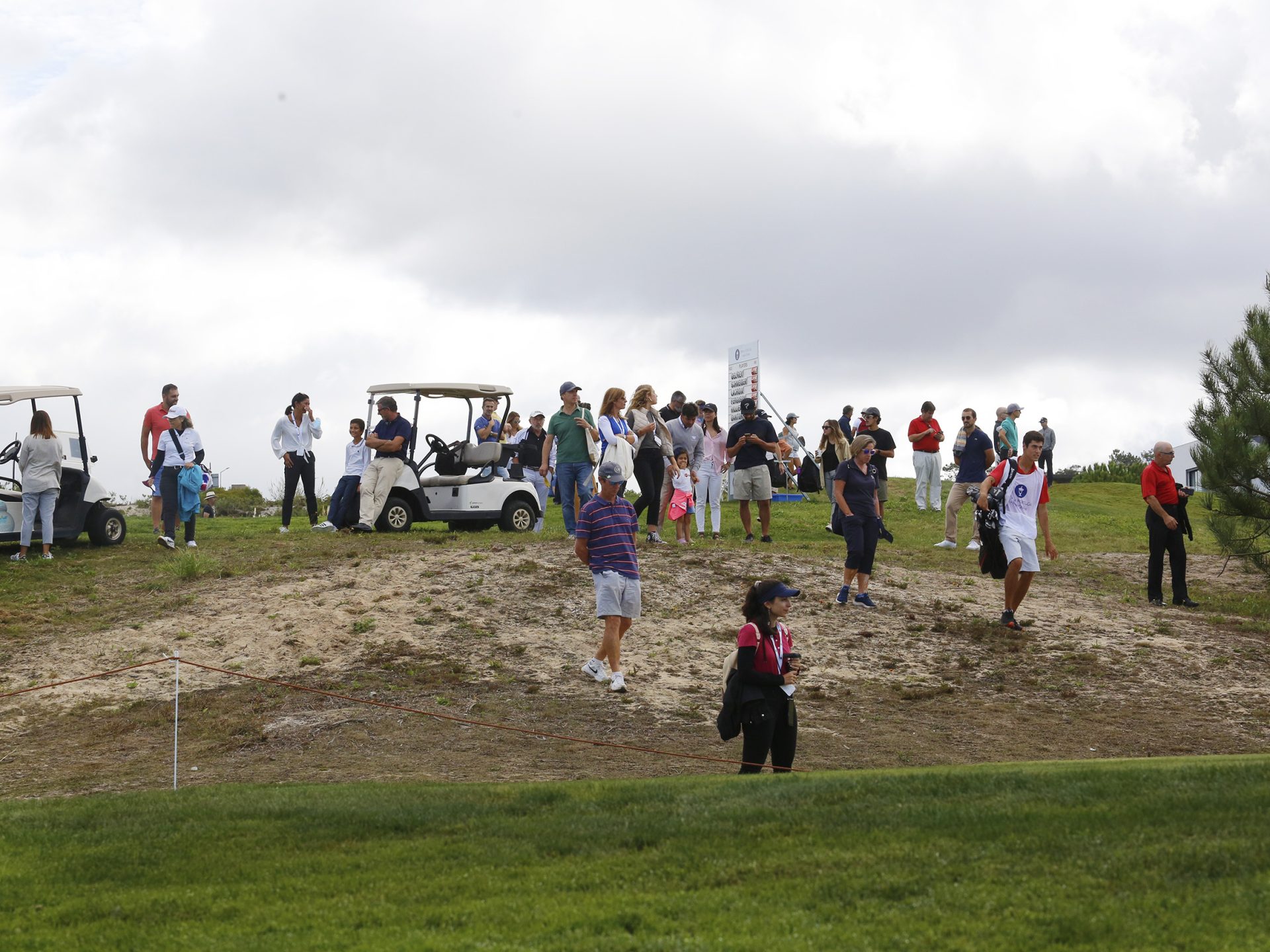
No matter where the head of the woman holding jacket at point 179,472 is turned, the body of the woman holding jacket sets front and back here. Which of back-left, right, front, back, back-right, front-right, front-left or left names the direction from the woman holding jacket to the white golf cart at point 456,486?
left

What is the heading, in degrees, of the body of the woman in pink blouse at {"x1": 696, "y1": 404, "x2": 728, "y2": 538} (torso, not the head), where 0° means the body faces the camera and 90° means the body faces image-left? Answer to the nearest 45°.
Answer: approximately 0°

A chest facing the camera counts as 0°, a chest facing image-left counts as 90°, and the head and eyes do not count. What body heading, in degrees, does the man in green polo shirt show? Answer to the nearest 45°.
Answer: approximately 0°

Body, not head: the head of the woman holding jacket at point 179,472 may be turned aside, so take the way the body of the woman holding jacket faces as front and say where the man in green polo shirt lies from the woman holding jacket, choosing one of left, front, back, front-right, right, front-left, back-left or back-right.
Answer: front-left

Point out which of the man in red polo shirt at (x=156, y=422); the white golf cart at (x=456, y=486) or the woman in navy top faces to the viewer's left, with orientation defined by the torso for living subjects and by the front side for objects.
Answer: the white golf cart

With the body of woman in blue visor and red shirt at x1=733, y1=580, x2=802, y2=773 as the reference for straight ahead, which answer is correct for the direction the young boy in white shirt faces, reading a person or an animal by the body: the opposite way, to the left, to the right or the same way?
to the right

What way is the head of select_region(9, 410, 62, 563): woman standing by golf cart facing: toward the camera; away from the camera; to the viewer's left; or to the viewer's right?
away from the camera

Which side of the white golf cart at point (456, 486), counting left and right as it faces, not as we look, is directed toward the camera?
left

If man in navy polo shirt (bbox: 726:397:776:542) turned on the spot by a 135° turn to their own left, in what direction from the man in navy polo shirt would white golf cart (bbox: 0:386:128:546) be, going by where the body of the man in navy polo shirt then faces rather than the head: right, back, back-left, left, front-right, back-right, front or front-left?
back-left

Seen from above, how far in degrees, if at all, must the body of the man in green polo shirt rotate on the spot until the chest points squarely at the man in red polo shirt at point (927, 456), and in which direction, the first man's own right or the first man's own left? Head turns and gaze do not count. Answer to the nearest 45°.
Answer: approximately 135° to the first man's own left

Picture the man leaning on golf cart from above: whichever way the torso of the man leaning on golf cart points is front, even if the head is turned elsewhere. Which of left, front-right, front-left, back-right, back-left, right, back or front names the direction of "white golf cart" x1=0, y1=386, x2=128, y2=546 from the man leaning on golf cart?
front-right

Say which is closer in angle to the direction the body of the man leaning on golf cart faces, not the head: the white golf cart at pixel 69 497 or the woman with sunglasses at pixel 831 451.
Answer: the white golf cart
